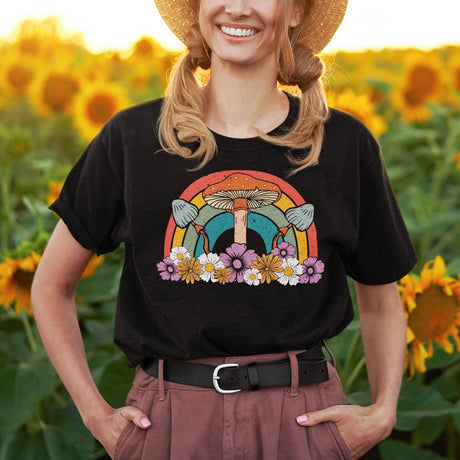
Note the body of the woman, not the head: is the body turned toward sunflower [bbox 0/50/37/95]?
no

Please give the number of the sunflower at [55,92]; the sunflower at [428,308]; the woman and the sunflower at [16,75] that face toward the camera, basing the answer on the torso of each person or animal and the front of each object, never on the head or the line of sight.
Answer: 4

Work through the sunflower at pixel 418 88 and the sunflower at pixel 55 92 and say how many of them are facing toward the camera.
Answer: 2

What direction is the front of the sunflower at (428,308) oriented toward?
toward the camera

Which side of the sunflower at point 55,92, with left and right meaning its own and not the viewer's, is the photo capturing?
front

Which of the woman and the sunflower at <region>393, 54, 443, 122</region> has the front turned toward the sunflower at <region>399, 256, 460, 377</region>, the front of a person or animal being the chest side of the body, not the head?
the sunflower at <region>393, 54, 443, 122</region>

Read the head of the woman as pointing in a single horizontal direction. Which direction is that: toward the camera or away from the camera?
toward the camera

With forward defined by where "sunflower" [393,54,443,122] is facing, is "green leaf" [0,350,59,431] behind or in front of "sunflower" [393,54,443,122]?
in front

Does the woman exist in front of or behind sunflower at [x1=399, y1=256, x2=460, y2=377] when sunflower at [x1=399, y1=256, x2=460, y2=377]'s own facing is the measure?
in front

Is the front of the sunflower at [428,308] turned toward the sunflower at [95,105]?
no

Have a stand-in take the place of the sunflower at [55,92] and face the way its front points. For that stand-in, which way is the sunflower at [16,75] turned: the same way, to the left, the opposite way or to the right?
the same way

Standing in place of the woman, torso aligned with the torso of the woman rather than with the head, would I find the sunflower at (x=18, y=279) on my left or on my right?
on my right

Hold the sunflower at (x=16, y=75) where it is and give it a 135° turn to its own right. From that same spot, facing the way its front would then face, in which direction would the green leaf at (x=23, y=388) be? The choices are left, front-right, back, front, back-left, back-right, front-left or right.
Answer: back-left

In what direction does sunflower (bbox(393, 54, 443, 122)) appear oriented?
toward the camera

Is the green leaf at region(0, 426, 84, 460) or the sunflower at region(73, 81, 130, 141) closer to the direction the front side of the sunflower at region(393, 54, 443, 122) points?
the green leaf

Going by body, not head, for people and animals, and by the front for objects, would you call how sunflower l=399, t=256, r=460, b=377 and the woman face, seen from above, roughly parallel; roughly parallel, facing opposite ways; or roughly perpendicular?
roughly parallel

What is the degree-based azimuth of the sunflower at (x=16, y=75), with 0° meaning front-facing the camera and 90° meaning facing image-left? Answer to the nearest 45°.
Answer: approximately 0°
